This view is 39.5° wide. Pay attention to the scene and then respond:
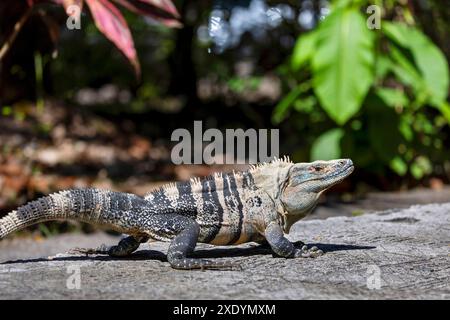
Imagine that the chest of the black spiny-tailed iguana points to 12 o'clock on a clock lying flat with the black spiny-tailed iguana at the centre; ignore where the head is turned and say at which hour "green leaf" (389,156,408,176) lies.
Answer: The green leaf is roughly at 10 o'clock from the black spiny-tailed iguana.

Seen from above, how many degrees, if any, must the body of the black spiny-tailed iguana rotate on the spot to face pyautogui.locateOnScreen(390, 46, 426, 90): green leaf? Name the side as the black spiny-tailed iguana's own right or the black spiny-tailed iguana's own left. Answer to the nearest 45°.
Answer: approximately 45° to the black spiny-tailed iguana's own left

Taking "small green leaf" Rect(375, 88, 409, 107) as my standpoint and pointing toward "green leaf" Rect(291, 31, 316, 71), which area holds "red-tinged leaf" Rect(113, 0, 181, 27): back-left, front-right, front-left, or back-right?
front-left

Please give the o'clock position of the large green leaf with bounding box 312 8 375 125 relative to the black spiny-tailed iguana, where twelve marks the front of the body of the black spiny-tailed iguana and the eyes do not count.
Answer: The large green leaf is roughly at 10 o'clock from the black spiny-tailed iguana.

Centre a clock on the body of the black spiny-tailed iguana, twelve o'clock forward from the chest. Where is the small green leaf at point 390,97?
The small green leaf is roughly at 10 o'clock from the black spiny-tailed iguana.

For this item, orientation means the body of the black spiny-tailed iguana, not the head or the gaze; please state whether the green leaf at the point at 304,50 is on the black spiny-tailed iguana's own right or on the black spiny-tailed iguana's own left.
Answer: on the black spiny-tailed iguana's own left

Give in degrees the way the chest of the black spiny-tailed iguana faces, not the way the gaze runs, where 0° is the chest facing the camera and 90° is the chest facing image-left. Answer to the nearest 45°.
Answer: approximately 270°
